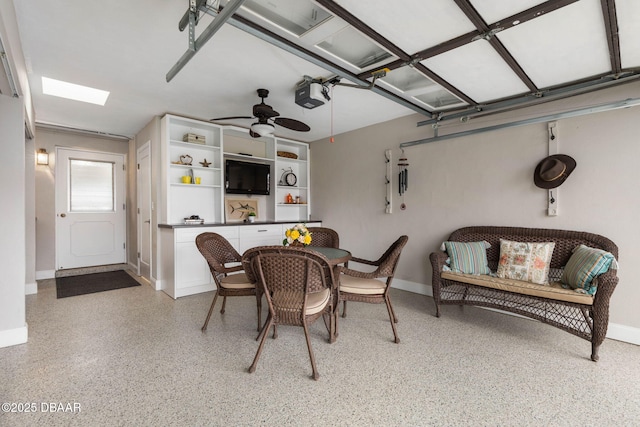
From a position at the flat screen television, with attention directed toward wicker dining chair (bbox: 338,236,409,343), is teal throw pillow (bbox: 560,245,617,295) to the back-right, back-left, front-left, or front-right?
front-left

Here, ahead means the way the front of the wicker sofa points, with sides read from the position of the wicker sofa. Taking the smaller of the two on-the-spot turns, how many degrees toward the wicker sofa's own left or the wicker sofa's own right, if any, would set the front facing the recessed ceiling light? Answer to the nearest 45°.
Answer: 0° — it already faces it

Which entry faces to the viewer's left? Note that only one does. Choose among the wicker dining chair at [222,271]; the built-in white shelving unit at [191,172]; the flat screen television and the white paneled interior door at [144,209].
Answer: the white paneled interior door

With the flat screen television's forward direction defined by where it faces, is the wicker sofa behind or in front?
in front

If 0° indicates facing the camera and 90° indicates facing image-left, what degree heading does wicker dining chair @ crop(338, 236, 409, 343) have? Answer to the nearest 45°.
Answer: approximately 90°

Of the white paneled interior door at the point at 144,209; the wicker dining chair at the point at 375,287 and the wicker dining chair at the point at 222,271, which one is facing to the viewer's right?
the wicker dining chair at the point at 222,271

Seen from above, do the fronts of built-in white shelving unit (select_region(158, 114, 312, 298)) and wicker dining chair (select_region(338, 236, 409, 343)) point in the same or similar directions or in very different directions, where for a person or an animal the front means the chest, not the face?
very different directions

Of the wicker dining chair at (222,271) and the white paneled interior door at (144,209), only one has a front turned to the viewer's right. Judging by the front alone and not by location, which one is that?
the wicker dining chair

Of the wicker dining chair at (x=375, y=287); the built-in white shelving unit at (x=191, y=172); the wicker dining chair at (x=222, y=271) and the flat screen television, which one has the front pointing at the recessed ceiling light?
the wicker dining chair at (x=375, y=287)

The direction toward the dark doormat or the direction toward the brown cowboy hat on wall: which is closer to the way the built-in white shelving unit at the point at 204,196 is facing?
the brown cowboy hat on wall

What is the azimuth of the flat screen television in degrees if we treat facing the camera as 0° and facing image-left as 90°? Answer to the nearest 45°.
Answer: approximately 315°

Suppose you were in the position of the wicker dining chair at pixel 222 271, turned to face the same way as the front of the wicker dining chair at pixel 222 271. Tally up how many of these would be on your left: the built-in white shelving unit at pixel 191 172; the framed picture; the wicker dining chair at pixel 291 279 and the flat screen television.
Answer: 3

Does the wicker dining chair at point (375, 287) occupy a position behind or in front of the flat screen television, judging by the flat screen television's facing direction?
in front

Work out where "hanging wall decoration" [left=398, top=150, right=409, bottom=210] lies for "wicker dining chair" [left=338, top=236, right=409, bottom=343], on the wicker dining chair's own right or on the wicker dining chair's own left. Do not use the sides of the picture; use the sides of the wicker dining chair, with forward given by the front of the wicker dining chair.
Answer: on the wicker dining chair's own right

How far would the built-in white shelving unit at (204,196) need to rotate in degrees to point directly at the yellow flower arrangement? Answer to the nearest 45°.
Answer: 0° — it already faces it
